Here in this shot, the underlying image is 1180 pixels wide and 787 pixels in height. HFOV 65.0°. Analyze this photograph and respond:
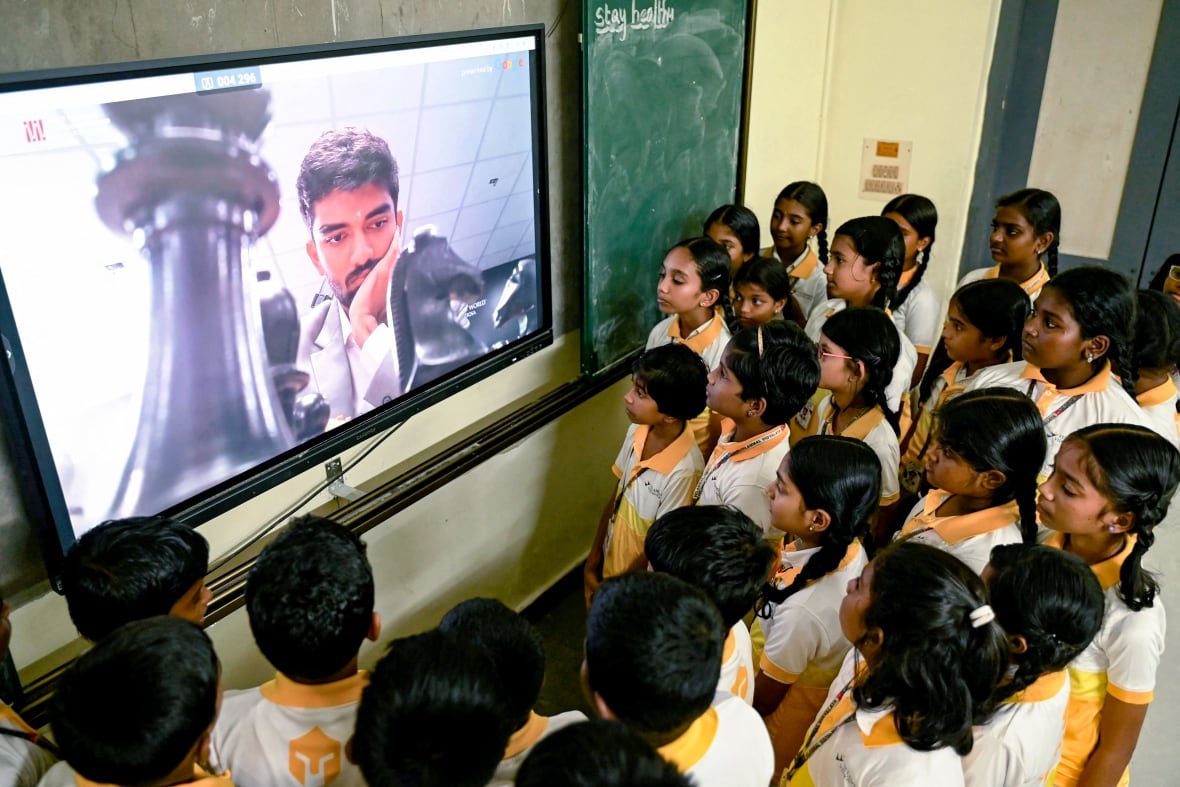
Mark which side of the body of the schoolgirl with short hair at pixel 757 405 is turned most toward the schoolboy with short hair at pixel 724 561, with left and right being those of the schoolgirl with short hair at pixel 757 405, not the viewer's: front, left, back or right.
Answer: left

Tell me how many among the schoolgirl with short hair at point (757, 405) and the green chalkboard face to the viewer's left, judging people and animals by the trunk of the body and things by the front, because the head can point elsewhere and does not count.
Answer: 1

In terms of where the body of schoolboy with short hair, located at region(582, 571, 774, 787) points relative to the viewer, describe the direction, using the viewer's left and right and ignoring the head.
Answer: facing away from the viewer and to the left of the viewer

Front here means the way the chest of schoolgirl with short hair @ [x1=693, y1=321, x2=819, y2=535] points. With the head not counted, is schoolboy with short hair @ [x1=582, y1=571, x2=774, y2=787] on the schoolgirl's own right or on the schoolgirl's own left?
on the schoolgirl's own left

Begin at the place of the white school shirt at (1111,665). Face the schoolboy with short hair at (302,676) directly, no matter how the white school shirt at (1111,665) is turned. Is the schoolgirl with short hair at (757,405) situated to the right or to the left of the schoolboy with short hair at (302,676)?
right

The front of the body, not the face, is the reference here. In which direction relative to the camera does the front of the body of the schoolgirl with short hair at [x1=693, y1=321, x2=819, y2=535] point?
to the viewer's left

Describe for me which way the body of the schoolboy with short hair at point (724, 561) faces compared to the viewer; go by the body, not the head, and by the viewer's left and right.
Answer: facing away from the viewer and to the left of the viewer

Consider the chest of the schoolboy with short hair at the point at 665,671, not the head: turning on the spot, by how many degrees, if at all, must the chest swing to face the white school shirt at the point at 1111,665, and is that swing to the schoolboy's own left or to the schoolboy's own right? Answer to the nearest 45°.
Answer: approximately 90° to the schoolboy's own right

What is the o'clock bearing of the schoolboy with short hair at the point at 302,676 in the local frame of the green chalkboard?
The schoolboy with short hair is roughly at 2 o'clock from the green chalkboard.

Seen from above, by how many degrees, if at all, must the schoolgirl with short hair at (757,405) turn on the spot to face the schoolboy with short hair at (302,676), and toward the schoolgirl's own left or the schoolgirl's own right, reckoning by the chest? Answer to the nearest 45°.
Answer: approximately 45° to the schoolgirl's own left

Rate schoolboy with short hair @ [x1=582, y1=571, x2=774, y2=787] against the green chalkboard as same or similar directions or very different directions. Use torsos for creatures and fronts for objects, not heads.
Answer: very different directions

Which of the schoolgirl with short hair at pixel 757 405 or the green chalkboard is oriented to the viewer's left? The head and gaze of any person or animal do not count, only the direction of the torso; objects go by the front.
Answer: the schoolgirl with short hair
